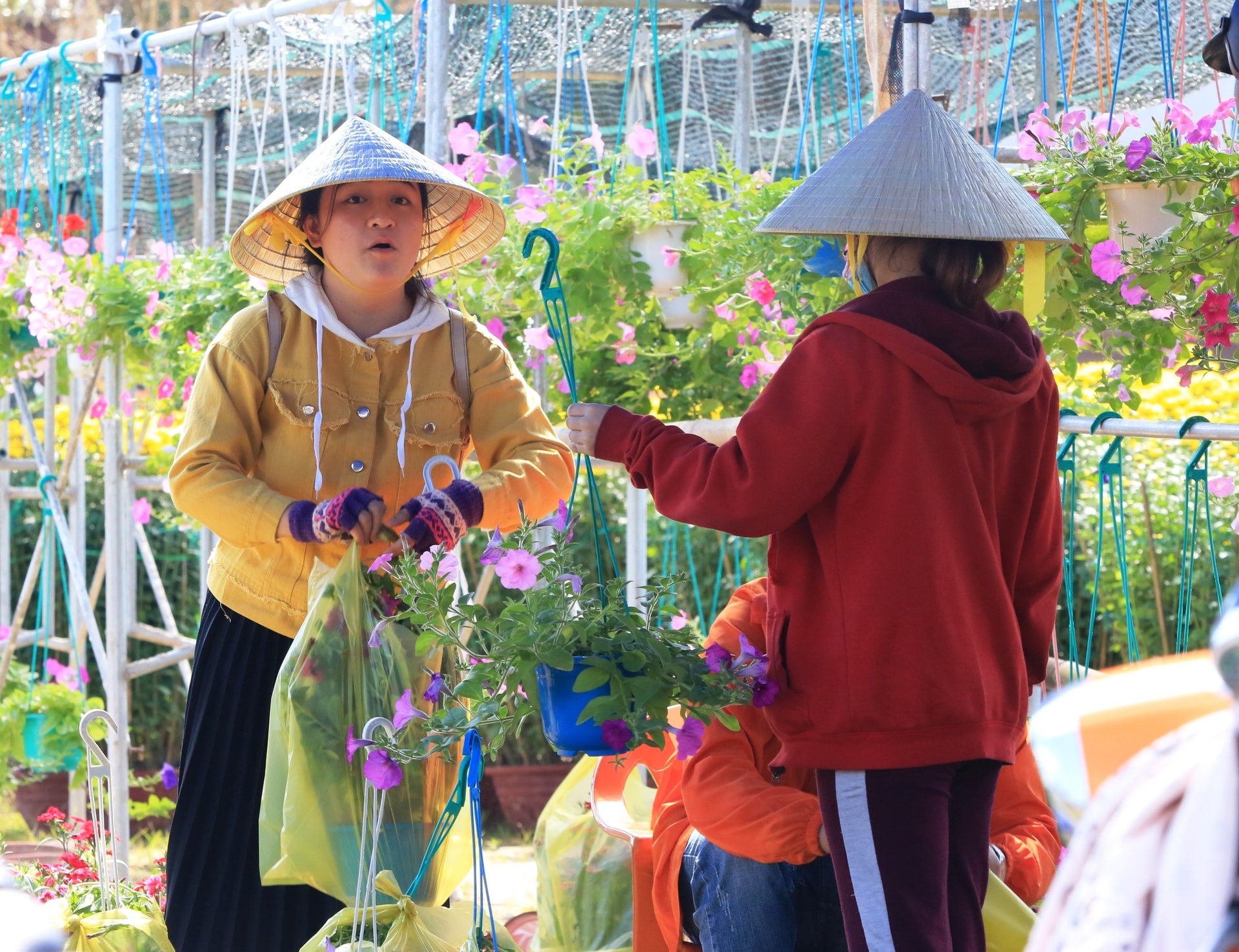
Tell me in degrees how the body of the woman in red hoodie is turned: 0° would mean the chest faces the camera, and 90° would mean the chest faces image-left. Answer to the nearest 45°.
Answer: approximately 135°

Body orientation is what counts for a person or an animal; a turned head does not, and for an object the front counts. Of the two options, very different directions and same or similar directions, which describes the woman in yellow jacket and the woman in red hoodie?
very different directions

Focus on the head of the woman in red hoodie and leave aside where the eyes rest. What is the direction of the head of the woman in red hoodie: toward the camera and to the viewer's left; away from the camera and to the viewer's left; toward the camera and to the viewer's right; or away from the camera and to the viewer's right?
away from the camera and to the viewer's left

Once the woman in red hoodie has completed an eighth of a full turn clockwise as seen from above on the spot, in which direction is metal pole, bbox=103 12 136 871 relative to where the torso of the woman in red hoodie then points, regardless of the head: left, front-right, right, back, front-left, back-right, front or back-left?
front-left

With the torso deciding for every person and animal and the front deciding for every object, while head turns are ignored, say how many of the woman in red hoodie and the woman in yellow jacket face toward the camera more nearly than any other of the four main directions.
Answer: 1

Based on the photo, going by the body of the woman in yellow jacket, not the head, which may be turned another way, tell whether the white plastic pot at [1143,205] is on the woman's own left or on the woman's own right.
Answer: on the woman's own left

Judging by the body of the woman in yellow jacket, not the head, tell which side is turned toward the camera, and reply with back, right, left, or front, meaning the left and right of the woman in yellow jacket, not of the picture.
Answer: front

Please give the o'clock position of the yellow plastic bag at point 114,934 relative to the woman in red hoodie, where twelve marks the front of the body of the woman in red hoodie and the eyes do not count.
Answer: The yellow plastic bag is roughly at 11 o'clock from the woman in red hoodie.
